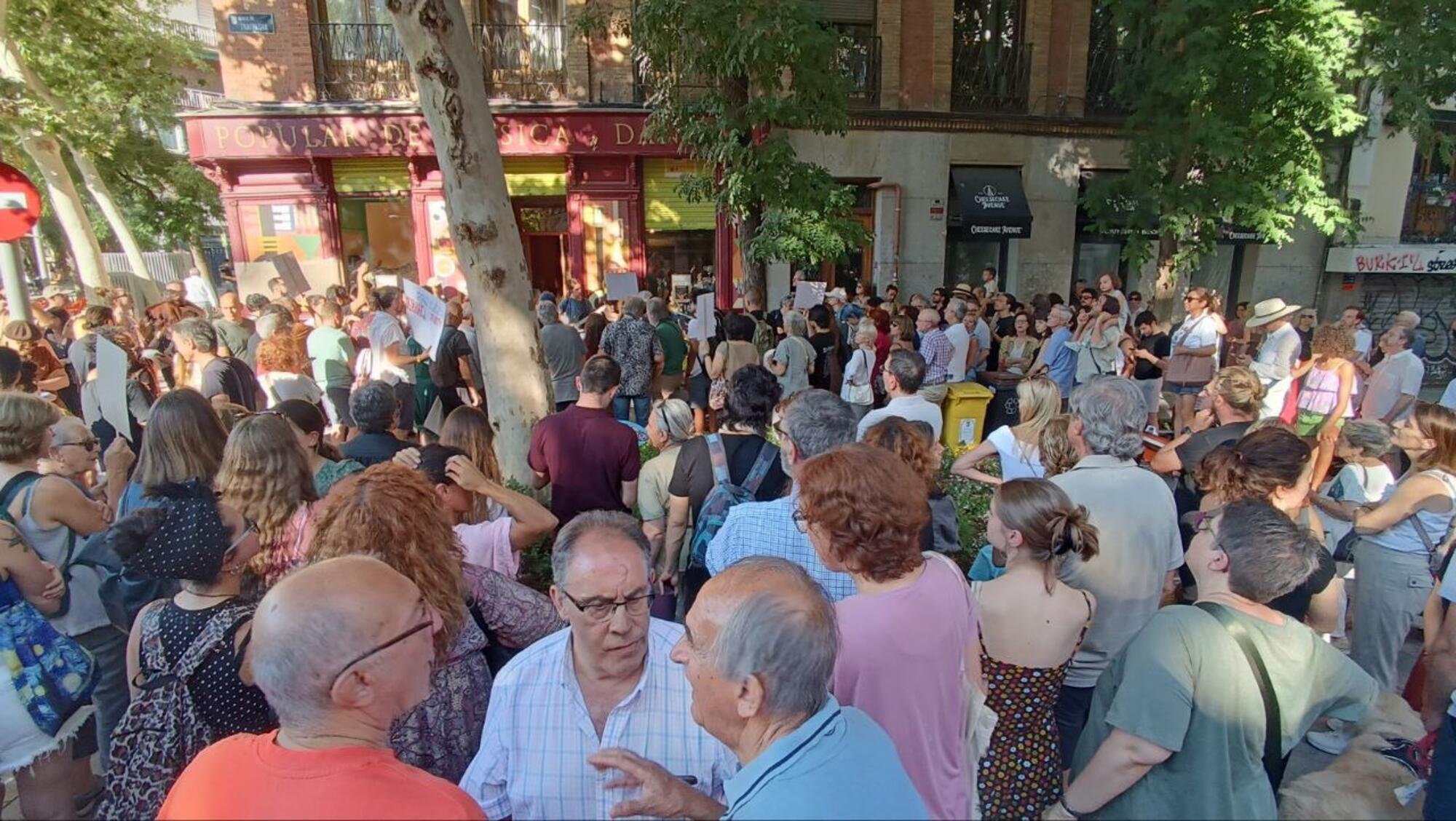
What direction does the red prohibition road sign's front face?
toward the camera

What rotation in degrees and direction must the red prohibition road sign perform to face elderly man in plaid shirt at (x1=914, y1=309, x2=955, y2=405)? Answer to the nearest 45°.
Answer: approximately 45° to its left

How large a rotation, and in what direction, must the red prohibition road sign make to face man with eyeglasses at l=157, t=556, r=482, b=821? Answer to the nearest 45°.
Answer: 0° — it already faces them

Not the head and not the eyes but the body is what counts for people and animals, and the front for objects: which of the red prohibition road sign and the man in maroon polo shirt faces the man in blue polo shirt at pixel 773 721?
the red prohibition road sign

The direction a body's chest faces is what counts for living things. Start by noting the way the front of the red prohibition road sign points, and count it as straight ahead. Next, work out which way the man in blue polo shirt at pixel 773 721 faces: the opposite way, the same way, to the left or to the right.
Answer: the opposite way

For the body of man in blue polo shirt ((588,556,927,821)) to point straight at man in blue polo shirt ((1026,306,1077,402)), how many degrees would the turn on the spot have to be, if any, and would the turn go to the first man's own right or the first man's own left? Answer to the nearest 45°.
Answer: approximately 90° to the first man's own right

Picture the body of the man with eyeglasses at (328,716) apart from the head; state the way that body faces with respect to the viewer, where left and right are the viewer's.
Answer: facing away from the viewer and to the right of the viewer

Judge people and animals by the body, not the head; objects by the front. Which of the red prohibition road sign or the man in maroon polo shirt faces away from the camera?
the man in maroon polo shirt

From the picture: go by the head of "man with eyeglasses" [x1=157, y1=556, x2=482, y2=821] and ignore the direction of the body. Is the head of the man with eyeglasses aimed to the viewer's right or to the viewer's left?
to the viewer's right

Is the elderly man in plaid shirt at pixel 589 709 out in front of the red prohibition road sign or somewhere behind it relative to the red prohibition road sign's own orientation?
in front

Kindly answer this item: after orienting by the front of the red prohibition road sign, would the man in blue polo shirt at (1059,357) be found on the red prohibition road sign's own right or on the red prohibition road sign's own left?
on the red prohibition road sign's own left

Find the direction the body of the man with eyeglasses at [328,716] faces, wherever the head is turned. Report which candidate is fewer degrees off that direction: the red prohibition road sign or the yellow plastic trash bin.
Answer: the yellow plastic trash bin

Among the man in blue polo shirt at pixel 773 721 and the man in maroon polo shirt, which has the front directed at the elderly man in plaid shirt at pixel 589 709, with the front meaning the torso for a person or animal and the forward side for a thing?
the man in blue polo shirt

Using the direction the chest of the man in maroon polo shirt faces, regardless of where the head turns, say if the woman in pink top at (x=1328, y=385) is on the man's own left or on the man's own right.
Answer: on the man's own right

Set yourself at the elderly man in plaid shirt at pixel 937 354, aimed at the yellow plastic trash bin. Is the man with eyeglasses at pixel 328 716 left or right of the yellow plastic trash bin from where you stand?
right

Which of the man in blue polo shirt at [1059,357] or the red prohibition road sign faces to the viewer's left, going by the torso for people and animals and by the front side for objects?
the man in blue polo shirt

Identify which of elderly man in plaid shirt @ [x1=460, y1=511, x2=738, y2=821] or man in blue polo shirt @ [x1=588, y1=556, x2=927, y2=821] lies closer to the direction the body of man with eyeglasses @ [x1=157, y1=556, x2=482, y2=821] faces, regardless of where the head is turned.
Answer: the elderly man in plaid shirt

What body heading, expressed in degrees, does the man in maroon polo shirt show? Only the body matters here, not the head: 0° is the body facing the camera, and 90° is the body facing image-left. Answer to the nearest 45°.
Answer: approximately 180°

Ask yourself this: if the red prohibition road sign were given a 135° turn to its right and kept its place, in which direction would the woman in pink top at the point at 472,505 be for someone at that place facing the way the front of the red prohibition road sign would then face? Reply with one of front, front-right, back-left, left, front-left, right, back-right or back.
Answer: back-left

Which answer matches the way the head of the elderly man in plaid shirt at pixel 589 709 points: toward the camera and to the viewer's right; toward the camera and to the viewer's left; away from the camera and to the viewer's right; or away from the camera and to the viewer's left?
toward the camera and to the viewer's right
